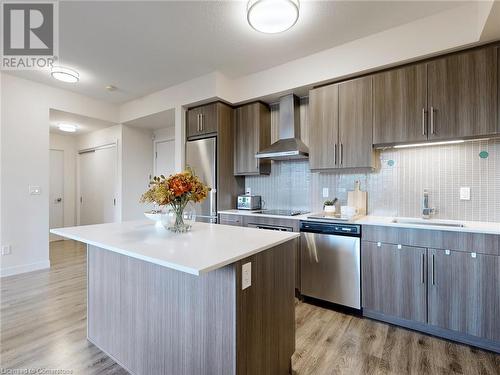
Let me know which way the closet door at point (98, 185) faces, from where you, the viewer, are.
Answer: facing the viewer and to the left of the viewer

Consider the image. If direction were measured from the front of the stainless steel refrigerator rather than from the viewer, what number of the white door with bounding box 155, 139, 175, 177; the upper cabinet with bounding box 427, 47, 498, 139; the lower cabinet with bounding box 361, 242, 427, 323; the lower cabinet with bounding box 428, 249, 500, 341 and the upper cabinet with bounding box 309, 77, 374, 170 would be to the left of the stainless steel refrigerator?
4

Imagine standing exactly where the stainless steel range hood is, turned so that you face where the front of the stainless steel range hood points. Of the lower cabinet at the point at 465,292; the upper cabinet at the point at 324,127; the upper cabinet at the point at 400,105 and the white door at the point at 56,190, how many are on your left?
3

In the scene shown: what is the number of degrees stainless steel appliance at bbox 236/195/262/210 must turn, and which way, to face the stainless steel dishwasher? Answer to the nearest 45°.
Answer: approximately 90° to its left

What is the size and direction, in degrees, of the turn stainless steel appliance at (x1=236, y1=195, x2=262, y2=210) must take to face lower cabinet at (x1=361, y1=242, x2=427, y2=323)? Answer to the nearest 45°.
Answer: approximately 90° to its left

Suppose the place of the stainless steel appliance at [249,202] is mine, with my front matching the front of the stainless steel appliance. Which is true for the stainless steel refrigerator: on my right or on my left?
on my right

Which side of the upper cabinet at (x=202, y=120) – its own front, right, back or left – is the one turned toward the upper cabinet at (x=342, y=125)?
left

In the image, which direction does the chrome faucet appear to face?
toward the camera

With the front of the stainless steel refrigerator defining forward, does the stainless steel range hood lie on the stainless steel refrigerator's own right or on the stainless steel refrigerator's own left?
on the stainless steel refrigerator's own left

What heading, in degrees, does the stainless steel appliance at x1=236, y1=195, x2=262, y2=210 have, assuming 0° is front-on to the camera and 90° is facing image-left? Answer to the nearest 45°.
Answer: approximately 45°

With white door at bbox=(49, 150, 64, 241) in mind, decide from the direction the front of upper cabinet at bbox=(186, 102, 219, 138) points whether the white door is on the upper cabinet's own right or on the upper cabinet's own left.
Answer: on the upper cabinet's own right

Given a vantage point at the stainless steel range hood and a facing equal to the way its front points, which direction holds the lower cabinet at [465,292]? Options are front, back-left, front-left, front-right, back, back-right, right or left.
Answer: left

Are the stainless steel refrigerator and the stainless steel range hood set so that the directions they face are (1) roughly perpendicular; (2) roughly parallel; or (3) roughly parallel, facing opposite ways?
roughly parallel

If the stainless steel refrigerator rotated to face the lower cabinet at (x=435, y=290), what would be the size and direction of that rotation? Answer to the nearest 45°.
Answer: approximately 90° to its left

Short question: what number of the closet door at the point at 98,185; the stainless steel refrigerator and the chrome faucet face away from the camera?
0
